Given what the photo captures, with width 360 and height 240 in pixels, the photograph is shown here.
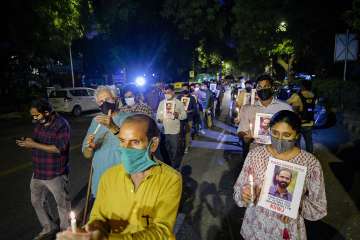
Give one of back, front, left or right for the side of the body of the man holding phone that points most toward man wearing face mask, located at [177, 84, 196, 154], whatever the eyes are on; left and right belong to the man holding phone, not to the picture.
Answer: back

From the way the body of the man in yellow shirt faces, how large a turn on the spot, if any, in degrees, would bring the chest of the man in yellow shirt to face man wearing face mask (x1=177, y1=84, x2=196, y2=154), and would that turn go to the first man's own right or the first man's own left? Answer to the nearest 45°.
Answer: approximately 135° to the first man's own right

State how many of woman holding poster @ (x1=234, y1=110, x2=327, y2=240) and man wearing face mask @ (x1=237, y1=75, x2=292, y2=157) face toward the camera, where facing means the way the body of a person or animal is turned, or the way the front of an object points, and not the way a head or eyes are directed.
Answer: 2

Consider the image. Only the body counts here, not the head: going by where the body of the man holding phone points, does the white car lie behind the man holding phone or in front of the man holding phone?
behind

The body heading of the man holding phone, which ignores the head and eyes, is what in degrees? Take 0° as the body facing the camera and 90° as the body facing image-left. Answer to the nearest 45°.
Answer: approximately 45°
